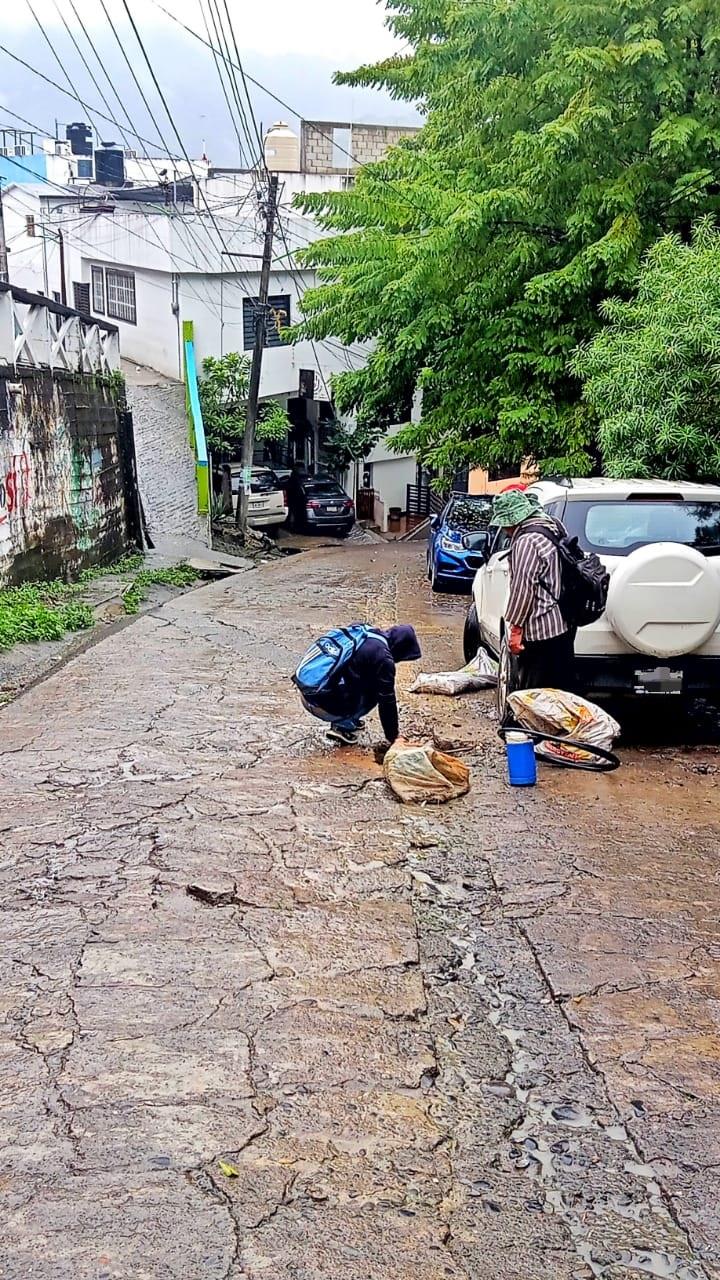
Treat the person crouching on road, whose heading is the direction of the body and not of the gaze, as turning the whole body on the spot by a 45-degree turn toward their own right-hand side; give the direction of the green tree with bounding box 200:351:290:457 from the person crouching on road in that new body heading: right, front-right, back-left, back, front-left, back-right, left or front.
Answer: back-left

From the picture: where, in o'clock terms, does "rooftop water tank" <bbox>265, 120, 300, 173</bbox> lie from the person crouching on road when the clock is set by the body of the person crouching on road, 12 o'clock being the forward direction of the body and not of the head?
The rooftop water tank is roughly at 9 o'clock from the person crouching on road.

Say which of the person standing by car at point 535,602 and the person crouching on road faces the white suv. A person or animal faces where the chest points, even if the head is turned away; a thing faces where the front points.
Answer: the person crouching on road

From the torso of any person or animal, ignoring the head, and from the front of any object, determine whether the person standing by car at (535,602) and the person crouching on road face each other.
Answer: yes

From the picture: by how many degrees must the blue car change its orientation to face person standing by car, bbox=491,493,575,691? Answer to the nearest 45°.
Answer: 0° — it already faces them

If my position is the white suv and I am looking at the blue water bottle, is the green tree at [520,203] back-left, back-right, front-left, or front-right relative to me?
back-right

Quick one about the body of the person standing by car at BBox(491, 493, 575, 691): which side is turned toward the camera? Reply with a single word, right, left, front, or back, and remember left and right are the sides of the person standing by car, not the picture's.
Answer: left

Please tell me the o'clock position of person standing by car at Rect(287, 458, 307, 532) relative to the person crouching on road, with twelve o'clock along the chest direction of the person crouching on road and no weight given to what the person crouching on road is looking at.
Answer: The person standing by car is roughly at 9 o'clock from the person crouching on road.

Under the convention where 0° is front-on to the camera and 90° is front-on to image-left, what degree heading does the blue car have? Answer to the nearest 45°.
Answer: approximately 0°

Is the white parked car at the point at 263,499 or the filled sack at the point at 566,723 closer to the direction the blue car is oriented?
the filled sack

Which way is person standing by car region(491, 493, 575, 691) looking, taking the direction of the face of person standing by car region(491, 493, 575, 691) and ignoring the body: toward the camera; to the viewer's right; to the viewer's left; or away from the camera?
to the viewer's left

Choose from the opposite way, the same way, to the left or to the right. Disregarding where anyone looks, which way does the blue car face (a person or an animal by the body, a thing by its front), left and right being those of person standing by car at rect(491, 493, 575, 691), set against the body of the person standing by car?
to the left

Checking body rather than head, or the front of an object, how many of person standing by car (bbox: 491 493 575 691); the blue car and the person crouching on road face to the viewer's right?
1

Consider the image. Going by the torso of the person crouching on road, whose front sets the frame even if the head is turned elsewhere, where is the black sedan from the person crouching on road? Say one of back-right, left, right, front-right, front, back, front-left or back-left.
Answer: left
